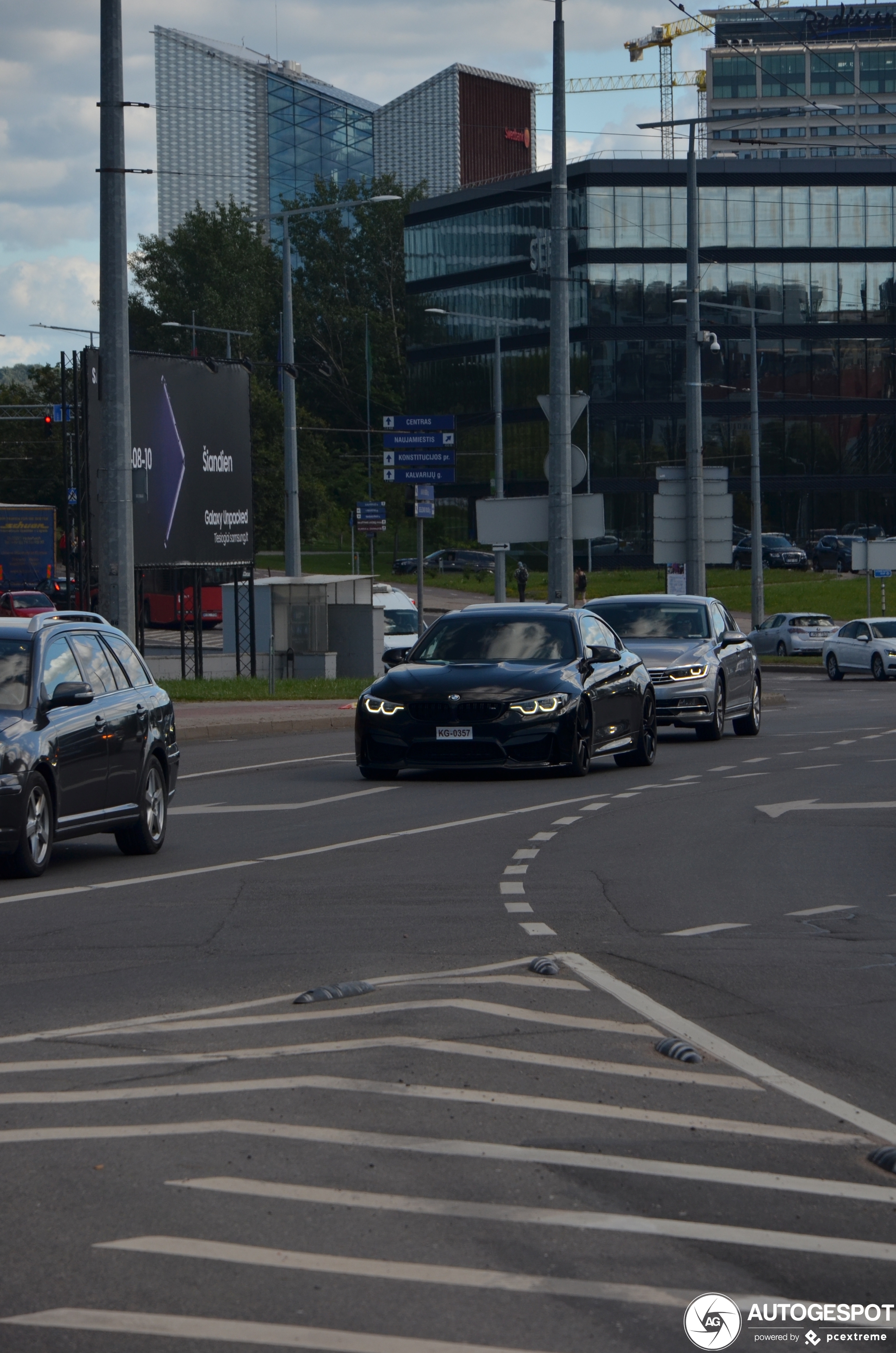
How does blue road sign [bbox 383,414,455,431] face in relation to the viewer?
toward the camera

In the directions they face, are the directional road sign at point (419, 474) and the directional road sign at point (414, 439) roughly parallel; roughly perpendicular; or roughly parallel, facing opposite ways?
roughly parallel

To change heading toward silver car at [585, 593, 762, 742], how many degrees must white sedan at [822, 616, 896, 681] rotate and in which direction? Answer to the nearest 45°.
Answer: approximately 45° to its right

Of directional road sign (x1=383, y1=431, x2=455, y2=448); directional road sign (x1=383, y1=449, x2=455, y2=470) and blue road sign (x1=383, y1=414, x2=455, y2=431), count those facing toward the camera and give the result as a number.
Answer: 3

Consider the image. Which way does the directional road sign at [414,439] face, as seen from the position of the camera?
facing the viewer

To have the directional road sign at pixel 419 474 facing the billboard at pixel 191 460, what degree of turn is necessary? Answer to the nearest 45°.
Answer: approximately 45° to its right

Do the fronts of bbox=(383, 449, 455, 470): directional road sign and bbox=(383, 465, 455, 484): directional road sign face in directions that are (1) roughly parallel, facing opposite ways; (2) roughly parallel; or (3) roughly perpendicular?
roughly parallel

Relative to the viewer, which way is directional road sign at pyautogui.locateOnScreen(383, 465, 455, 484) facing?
toward the camera

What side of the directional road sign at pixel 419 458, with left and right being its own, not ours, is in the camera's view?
front
